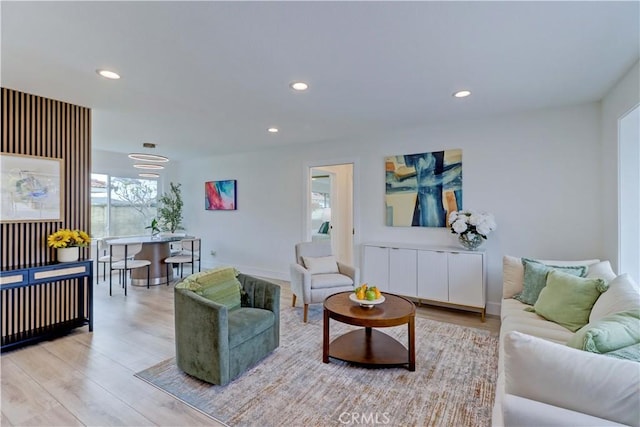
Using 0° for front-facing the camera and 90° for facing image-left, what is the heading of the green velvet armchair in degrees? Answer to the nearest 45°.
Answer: approximately 315°

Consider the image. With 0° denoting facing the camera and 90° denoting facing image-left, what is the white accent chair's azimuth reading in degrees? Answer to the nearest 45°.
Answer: approximately 315°

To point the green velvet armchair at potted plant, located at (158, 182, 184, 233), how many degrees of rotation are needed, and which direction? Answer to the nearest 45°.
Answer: approximately 135° to its left

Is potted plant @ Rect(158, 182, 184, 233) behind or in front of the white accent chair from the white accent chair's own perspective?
behind

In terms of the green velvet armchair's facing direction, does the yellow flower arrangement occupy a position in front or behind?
behind

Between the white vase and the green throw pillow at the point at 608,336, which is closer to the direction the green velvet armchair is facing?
the green throw pillow

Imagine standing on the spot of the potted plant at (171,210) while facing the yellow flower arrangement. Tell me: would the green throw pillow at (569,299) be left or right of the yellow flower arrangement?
left

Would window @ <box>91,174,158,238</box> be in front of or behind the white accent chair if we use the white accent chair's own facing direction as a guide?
behind

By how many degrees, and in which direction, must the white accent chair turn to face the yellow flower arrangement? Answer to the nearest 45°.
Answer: approximately 135° to its right
